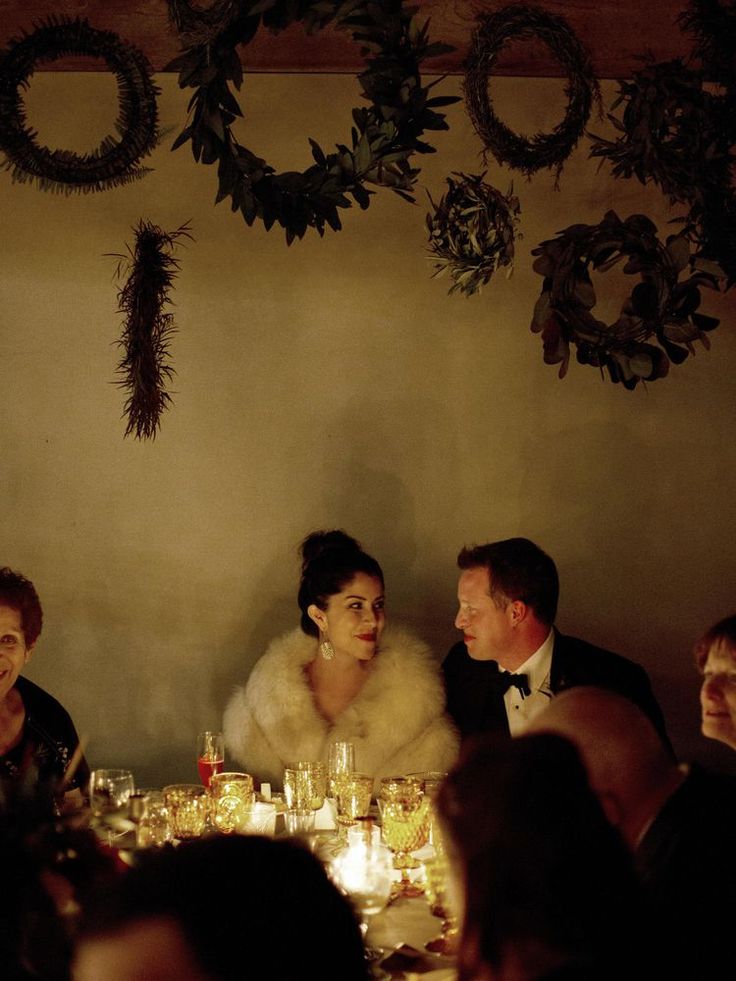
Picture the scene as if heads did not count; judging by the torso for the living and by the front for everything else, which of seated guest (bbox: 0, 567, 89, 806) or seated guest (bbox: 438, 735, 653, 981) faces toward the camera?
seated guest (bbox: 0, 567, 89, 806)

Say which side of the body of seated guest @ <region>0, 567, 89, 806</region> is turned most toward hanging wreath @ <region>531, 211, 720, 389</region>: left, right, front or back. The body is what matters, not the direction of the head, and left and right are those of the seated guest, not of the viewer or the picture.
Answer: left

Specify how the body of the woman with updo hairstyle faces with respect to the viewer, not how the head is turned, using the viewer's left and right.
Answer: facing the viewer

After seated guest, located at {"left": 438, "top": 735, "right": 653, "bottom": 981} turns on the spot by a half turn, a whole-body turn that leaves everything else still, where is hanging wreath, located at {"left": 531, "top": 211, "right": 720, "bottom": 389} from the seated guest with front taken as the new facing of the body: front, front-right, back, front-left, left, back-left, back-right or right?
back-left

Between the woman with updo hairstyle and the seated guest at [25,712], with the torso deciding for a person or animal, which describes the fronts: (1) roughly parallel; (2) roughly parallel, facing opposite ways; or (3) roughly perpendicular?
roughly parallel

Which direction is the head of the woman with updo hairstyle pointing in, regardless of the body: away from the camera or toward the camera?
toward the camera

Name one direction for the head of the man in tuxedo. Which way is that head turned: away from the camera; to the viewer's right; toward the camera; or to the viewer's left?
to the viewer's left

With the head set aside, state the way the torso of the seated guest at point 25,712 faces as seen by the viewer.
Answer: toward the camera

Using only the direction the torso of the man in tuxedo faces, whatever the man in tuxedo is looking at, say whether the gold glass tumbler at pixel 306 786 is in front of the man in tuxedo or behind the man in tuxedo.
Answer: in front

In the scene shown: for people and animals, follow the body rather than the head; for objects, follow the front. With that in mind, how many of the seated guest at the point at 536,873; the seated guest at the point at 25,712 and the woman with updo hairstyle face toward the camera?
2

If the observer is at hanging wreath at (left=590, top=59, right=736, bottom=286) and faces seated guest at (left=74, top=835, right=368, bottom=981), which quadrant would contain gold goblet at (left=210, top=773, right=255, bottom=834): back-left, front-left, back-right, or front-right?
front-right

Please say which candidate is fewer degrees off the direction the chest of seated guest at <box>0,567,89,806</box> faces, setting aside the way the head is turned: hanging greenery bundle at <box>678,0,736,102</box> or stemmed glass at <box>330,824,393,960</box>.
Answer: the stemmed glass

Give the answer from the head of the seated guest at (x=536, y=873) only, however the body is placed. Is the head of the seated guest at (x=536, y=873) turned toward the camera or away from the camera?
away from the camera

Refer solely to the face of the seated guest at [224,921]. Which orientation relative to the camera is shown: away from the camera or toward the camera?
away from the camera

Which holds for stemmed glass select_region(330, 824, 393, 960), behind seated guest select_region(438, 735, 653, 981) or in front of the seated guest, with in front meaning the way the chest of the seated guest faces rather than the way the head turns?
in front

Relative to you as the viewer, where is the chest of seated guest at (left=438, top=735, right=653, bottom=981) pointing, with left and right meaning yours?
facing away from the viewer and to the left of the viewer

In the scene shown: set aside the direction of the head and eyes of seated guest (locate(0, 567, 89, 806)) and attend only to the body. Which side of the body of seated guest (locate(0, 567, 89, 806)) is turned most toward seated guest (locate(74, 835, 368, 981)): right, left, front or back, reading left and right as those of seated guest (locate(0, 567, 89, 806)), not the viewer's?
front
